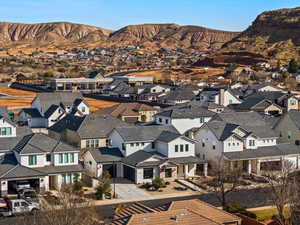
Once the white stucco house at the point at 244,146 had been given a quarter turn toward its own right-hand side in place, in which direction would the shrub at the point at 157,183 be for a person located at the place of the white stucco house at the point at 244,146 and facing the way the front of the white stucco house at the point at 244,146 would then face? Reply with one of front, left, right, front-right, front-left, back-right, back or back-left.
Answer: front

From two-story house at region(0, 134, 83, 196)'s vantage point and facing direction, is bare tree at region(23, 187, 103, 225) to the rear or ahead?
ahead

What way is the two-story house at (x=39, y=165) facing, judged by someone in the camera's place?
facing the viewer and to the right of the viewer

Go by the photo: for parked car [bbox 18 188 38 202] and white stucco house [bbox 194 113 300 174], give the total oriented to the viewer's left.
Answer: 0

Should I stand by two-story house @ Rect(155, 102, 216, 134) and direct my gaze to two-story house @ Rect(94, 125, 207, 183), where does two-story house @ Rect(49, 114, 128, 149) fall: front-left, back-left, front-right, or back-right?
front-right

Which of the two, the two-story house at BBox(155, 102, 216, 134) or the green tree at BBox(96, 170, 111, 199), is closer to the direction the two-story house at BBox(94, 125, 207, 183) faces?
the green tree

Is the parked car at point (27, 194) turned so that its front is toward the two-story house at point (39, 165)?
no

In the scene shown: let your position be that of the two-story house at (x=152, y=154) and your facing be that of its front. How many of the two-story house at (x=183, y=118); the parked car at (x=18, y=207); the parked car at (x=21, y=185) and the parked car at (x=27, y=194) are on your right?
3

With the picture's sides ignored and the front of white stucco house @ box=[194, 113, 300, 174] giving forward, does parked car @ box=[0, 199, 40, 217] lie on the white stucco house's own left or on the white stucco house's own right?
on the white stucco house's own right

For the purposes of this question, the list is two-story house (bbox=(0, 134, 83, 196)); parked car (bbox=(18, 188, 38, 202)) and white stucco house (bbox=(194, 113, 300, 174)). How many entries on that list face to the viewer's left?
0

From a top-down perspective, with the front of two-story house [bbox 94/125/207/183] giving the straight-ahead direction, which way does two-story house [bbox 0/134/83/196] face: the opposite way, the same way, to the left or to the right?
the same way

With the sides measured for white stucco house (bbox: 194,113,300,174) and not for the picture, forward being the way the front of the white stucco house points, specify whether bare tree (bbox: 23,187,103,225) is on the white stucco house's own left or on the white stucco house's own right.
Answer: on the white stucco house's own right

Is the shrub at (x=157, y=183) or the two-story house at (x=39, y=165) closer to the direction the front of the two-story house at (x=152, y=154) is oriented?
the shrub

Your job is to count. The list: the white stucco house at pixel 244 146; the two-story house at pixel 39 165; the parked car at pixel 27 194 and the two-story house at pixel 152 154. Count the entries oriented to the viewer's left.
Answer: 0

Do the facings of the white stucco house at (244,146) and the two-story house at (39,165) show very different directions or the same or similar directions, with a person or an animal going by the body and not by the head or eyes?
same or similar directions

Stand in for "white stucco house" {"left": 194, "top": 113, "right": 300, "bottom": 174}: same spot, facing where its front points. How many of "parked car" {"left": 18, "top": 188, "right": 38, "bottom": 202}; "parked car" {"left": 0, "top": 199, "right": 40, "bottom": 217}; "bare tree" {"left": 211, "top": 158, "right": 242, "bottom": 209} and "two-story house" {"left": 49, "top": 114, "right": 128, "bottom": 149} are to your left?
0

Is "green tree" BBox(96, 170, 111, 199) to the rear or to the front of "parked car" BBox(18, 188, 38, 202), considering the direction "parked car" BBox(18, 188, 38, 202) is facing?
to the front

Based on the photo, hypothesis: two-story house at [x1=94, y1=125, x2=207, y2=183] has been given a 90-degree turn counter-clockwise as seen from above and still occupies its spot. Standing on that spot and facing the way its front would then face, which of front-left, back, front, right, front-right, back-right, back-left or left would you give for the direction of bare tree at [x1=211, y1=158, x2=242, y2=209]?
right

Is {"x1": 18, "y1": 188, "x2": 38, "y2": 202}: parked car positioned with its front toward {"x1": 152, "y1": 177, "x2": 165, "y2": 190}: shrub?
no
